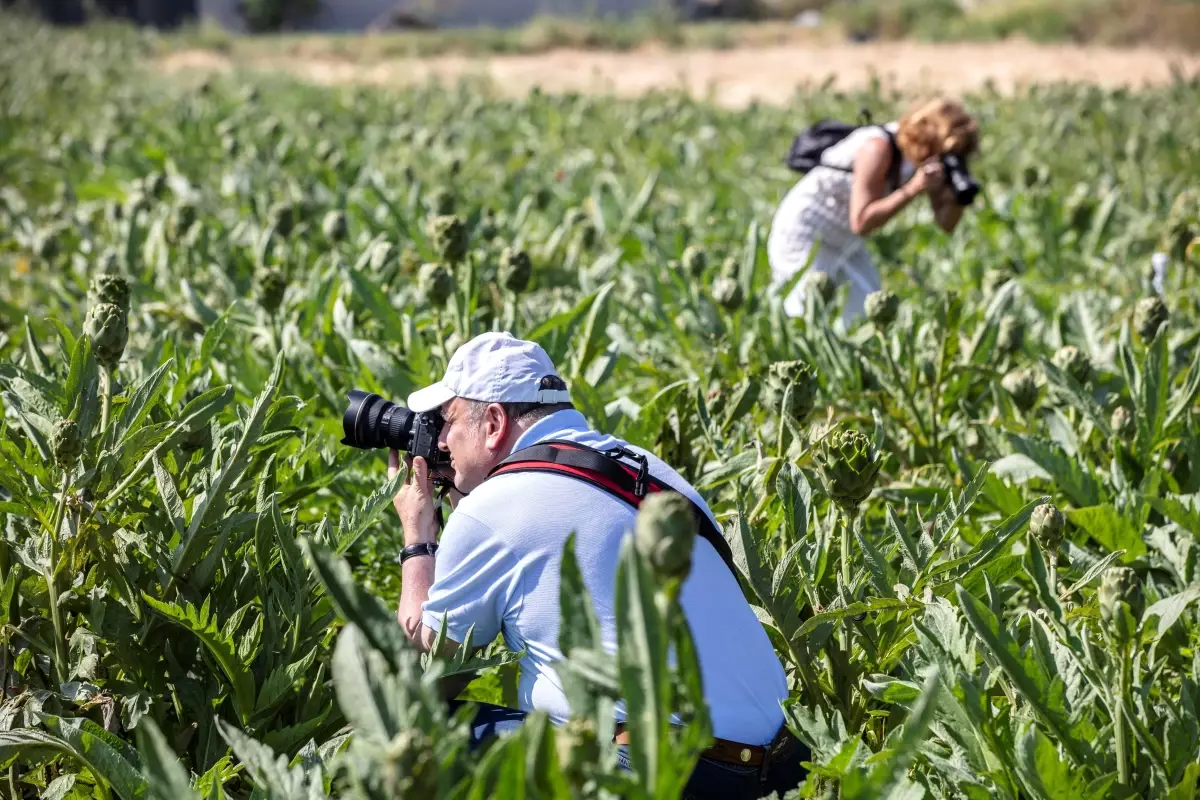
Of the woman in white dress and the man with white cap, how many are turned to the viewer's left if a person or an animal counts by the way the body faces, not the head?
1

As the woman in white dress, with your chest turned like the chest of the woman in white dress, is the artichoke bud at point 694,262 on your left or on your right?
on your right

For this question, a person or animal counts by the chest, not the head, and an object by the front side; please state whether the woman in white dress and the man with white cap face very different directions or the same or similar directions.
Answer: very different directions

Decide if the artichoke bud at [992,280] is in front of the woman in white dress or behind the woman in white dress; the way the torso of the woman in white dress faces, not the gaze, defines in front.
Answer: in front

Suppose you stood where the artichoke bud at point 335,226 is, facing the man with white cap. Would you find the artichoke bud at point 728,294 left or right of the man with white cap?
left

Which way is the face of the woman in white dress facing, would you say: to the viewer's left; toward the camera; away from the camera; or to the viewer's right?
to the viewer's right

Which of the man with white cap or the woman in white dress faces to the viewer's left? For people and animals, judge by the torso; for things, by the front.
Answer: the man with white cap

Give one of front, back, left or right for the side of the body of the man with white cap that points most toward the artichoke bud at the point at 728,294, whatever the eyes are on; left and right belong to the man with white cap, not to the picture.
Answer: right

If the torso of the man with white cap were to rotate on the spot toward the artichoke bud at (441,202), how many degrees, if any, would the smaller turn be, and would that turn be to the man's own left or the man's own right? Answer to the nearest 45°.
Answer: approximately 90° to the man's own right

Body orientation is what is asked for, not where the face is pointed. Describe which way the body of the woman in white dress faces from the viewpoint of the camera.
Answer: to the viewer's right

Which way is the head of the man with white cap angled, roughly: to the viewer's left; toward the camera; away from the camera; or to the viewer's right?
to the viewer's left

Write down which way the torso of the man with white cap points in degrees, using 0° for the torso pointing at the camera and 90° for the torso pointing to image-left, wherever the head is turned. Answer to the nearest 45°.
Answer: approximately 90°

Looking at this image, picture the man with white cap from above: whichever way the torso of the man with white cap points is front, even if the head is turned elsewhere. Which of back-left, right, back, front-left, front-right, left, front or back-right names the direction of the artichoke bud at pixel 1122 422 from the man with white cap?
back-right
